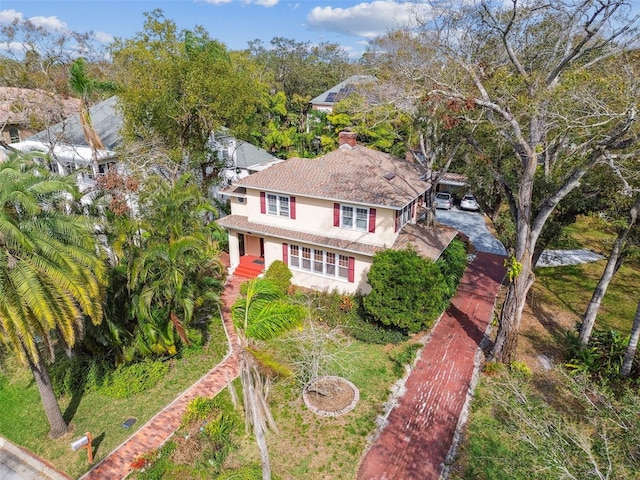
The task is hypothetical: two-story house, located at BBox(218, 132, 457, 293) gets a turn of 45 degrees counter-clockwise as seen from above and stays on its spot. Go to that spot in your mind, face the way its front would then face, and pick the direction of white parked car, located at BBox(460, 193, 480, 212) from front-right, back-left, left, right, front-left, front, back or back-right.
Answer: back-left

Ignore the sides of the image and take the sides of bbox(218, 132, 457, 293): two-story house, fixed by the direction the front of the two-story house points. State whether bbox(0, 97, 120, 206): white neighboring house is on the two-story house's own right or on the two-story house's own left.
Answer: on the two-story house's own right

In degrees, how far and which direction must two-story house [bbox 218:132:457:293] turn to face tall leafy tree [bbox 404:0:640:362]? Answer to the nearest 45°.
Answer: approximately 90° to its left

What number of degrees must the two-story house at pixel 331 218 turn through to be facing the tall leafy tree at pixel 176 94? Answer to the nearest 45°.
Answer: approximately 90° to its right

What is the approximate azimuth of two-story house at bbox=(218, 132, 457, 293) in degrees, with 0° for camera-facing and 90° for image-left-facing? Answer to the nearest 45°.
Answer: approximately 45°

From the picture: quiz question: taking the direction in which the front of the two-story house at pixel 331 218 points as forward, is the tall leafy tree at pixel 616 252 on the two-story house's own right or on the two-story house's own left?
on the two-story house's own left

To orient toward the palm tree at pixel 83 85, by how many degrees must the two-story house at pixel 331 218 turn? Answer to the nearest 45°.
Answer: approximately 45° to its right
